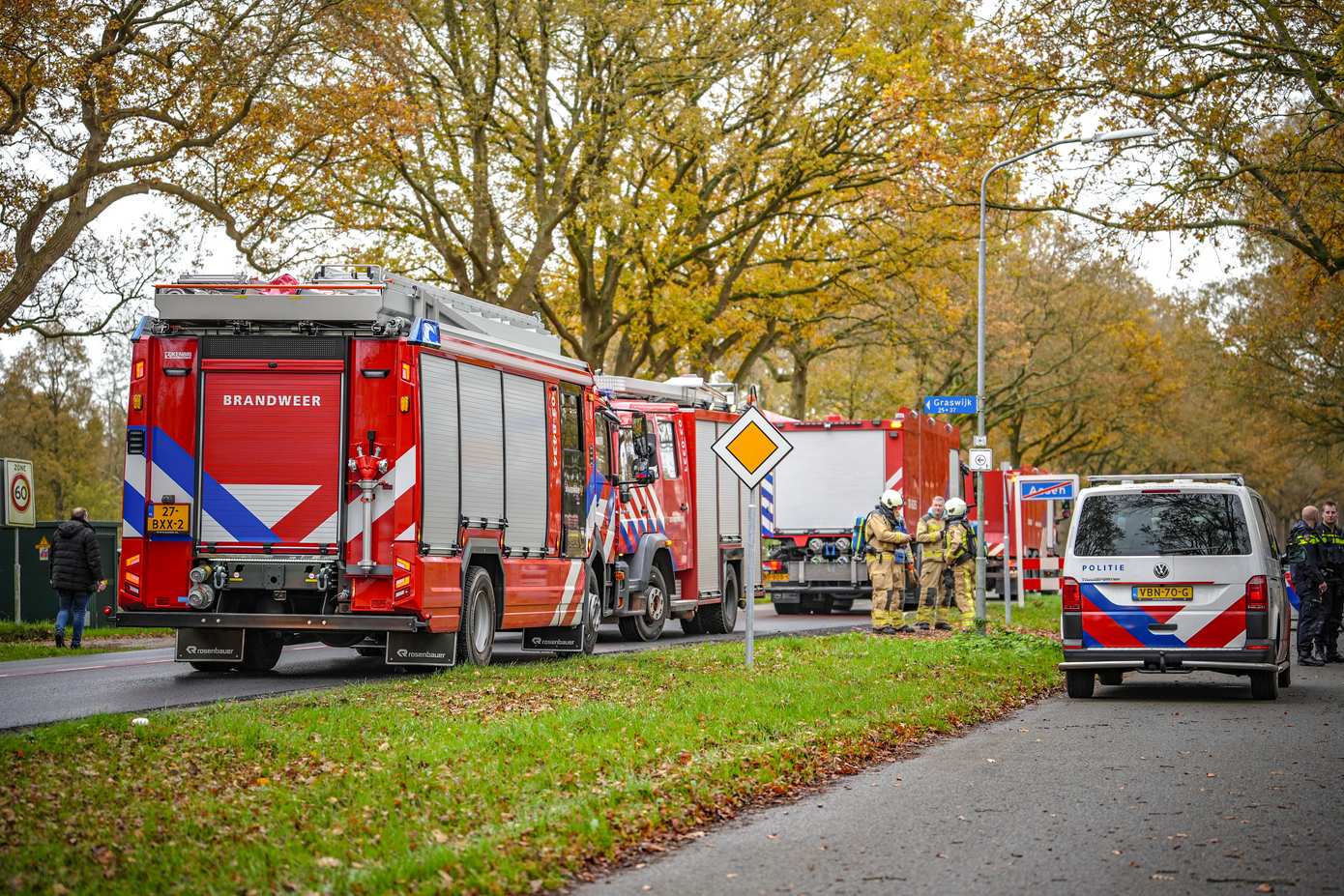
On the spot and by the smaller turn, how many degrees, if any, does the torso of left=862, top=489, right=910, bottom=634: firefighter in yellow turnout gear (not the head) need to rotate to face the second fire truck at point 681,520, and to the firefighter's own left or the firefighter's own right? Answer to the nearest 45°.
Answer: approximately 180°

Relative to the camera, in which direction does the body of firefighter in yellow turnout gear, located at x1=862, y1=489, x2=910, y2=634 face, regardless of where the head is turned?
to the viewer's right

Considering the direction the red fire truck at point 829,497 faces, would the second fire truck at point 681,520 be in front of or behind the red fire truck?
behind

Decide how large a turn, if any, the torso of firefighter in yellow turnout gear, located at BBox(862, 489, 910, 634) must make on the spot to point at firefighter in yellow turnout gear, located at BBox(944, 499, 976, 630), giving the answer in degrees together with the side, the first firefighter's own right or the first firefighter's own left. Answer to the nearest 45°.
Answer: approximately 45° to the first firefighter's own left

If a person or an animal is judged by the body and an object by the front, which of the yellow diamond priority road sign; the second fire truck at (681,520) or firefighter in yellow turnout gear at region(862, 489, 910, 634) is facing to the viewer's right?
the firefighter in yellow turnout gear

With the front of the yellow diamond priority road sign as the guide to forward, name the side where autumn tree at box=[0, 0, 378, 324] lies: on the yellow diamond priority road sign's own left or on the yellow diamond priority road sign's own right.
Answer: on the yellow diamond priority road sign's own right

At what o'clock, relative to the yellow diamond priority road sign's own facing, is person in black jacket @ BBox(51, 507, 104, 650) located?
The person in black jacket is roughly at 4 o'clock from the yellow diamond priority road sign.

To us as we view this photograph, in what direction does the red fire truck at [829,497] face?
facing away from the viewer and to the right of the viewer

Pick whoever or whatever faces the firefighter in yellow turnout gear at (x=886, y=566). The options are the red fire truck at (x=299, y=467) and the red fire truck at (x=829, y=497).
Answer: the red fire truck at (x=299, y=467)

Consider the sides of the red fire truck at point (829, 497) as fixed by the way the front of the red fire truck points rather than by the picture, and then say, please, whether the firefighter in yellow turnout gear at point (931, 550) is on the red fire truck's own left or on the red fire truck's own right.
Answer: on the red fire truck's own right
